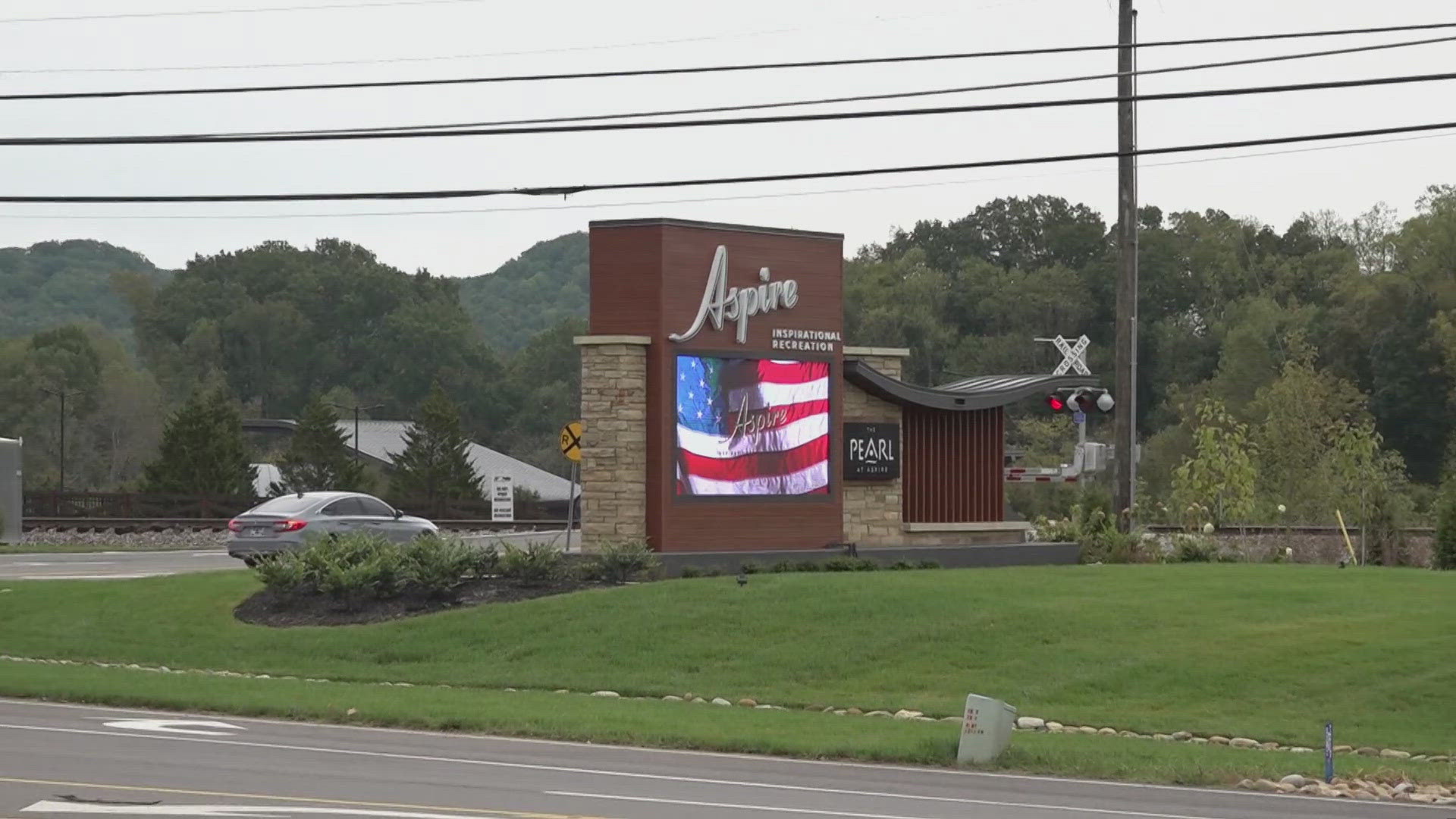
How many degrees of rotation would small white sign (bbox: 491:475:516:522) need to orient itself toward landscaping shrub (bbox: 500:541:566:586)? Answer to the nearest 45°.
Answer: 0° — it already faces it

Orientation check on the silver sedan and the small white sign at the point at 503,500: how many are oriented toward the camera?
1

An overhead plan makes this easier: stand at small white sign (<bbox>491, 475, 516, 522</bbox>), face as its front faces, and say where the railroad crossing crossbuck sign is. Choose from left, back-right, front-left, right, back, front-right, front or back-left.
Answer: front-left

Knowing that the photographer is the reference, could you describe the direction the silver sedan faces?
facing away from the viewer and to the right of the viewer

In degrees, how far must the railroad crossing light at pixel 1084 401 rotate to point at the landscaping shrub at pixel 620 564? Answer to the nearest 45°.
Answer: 0° — it already faces it

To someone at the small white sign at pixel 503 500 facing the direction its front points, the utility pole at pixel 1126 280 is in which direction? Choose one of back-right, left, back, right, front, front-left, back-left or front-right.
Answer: front-left

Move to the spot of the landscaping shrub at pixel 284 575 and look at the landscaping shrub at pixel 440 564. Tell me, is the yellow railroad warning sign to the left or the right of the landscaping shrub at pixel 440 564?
left

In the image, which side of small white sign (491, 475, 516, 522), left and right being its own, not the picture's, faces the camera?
front

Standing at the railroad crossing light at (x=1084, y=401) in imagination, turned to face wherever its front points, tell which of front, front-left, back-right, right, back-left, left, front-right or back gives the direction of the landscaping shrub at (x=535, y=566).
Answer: front

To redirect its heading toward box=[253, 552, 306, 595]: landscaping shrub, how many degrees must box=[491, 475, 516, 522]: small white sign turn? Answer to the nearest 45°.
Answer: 0° — it already faces it

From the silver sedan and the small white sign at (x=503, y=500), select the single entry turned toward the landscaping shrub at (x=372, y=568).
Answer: the small white sign

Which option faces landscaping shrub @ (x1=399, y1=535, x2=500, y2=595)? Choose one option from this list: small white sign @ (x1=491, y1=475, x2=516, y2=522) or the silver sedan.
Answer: the small white sign

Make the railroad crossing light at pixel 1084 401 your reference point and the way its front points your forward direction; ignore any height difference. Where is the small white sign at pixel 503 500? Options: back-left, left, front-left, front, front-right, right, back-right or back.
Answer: right
